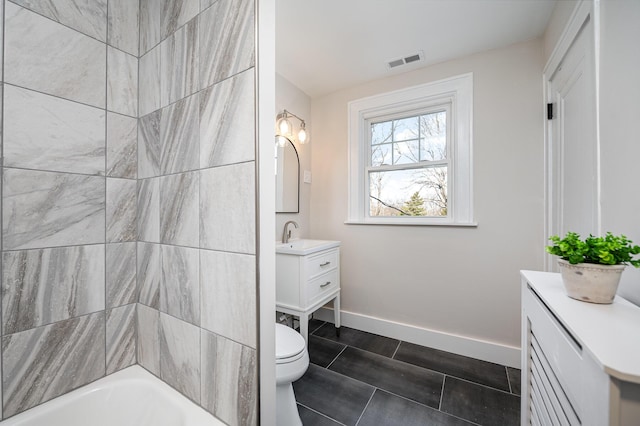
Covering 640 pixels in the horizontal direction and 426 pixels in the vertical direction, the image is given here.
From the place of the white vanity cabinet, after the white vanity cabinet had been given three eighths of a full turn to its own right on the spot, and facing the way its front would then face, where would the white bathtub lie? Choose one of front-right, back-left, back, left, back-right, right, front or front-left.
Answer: front-left

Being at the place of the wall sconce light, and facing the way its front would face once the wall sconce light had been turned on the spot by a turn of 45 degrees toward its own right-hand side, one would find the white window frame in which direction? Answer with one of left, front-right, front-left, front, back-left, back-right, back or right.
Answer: left

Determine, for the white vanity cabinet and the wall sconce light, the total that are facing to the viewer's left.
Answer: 0

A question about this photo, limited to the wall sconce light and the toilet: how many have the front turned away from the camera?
0

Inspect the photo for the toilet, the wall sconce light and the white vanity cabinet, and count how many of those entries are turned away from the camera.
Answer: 0

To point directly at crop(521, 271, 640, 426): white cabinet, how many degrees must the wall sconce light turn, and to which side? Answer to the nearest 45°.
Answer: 0° — it already faces it

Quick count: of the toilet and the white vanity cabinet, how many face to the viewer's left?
0

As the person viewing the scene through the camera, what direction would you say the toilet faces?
facing the viewer and to the right of the viewer
